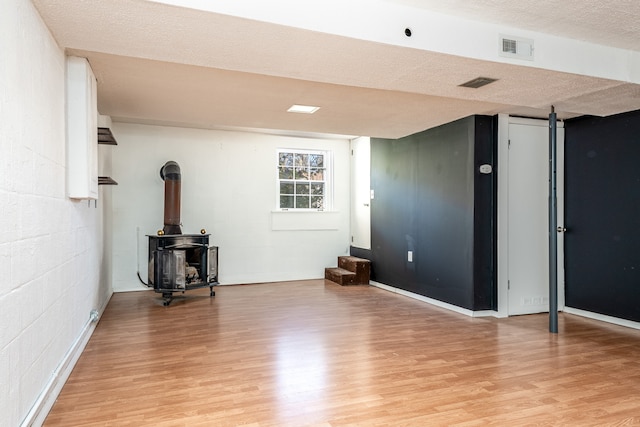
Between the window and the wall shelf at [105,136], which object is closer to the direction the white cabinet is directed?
the window

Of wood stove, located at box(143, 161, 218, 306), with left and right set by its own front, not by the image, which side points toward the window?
left

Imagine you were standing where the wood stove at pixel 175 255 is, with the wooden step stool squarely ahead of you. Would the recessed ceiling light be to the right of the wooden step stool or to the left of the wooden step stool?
right

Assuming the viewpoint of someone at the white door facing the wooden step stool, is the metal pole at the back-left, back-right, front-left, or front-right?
back-left

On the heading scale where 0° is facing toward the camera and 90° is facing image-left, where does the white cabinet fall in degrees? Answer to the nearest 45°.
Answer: approximately 270°

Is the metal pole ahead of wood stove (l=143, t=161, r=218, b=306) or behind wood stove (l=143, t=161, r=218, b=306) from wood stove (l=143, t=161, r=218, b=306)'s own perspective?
ahead

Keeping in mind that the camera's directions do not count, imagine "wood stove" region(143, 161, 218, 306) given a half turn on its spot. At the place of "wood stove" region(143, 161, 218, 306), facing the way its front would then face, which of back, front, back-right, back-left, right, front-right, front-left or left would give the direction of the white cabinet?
back-left

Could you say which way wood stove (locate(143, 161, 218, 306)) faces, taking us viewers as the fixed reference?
facing the viewer and to the right of the viewer

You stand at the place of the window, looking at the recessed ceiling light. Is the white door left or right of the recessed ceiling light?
left

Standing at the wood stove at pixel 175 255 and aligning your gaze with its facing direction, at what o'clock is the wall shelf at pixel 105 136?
The wall shelf is roughly at 2 o'clock from the wood stove.

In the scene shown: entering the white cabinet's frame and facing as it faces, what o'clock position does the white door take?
The white door is roughly at 12 o'clock from the white cabinet.

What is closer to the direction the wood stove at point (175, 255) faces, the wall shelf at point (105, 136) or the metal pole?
the metal pole

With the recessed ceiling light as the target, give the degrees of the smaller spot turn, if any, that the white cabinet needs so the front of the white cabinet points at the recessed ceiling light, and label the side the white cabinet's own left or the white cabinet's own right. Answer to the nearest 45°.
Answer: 0° — it already faces it

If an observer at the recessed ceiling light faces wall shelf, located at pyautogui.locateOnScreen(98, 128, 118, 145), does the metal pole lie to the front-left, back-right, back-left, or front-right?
back-left
